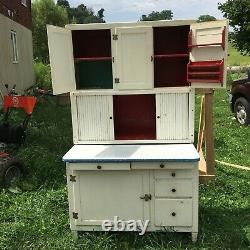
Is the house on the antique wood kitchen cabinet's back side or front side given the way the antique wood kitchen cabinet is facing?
on the back side

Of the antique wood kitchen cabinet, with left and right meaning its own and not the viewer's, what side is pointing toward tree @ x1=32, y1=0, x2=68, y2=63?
back

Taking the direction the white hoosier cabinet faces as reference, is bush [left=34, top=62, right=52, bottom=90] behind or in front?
behind

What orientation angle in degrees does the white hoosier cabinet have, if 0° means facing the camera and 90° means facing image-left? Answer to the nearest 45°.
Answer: approximately 0°
